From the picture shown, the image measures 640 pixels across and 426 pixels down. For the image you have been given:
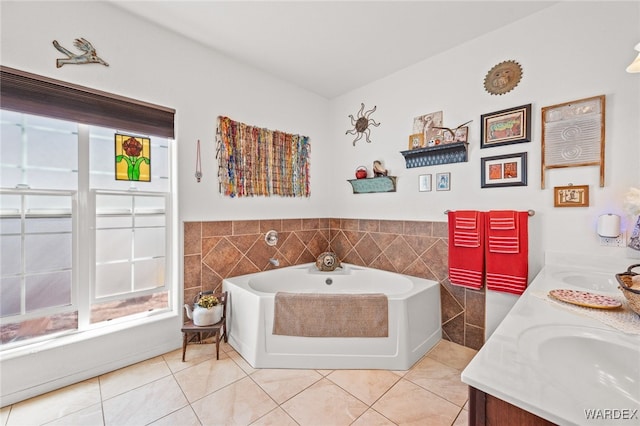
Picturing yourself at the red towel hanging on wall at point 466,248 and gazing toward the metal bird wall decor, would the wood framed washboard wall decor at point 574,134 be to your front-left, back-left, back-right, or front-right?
back-left

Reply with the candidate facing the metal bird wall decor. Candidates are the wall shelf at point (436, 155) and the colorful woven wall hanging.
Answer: the wall shelf

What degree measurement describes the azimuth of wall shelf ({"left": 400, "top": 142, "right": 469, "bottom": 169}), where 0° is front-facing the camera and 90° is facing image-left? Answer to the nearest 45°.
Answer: approximately 45°

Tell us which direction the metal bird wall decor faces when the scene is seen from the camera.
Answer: facing to the right of the viewer
